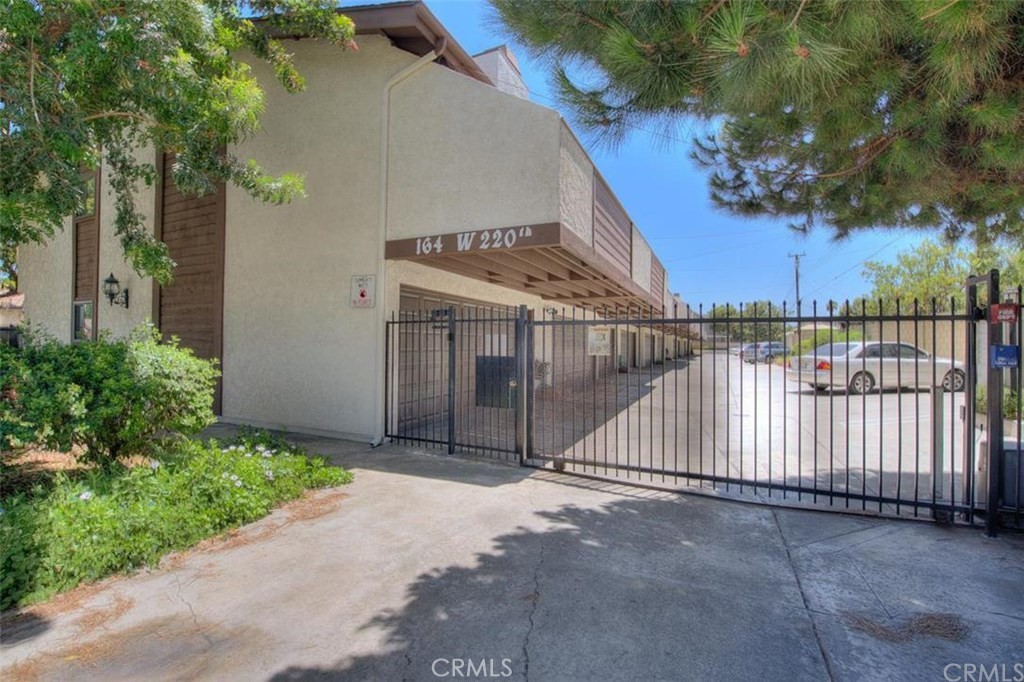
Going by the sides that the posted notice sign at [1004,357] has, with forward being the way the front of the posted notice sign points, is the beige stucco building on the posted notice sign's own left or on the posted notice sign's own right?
on the posted notice sign's own right

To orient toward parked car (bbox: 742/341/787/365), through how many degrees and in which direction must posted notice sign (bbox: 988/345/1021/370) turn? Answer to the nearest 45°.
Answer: approximately 180°

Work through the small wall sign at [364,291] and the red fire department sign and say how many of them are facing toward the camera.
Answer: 2

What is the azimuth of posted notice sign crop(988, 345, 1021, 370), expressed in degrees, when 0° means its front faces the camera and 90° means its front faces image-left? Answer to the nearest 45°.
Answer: approximately 0°

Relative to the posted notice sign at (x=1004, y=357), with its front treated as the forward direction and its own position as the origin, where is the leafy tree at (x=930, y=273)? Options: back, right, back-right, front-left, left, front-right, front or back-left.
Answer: back

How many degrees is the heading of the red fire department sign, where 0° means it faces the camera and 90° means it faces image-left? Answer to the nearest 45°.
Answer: approximately 0°

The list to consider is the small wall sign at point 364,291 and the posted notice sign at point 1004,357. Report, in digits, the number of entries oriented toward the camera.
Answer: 2

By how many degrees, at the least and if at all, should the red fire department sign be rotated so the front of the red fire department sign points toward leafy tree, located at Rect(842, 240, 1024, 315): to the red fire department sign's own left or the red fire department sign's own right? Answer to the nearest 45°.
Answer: approximately 180°
